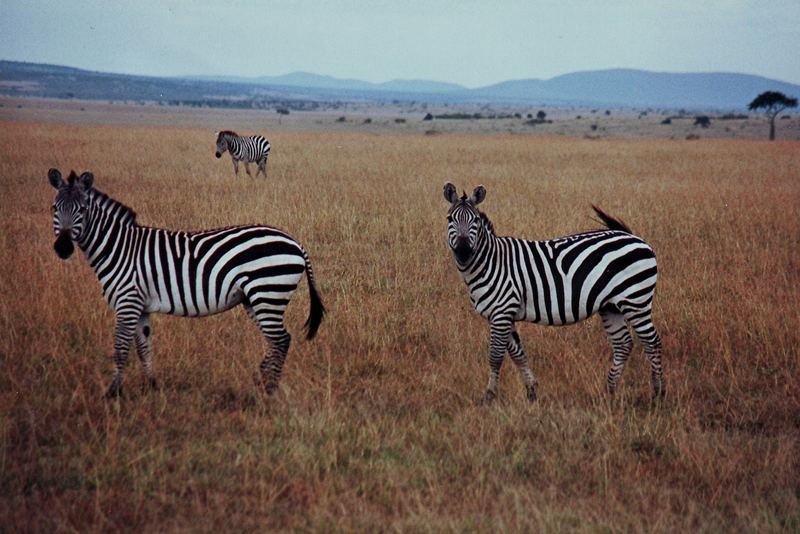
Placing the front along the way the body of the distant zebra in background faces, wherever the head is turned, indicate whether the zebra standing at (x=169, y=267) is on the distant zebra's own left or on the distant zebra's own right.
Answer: on the distant zebra's own left

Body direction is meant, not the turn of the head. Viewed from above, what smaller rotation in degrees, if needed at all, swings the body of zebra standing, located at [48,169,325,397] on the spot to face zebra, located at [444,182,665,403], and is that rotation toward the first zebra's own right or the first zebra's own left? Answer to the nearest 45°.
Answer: approximately 180°

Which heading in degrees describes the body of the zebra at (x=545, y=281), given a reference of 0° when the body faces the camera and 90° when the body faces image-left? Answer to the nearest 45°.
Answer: approximately 90°

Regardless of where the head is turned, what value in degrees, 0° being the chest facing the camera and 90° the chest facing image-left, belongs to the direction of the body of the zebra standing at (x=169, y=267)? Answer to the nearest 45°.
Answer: approximately 90°

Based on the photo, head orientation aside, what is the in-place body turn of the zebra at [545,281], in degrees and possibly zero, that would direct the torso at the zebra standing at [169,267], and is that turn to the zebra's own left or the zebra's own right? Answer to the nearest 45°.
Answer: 0° — it already faces it

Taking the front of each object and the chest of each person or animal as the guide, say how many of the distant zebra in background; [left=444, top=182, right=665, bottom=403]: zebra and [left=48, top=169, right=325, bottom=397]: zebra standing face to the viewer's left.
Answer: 3

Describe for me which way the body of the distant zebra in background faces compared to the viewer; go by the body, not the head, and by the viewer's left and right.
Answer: facing to the left of the viewer

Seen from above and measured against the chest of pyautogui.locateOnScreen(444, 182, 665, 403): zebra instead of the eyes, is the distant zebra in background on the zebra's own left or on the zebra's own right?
on the zebra's own right

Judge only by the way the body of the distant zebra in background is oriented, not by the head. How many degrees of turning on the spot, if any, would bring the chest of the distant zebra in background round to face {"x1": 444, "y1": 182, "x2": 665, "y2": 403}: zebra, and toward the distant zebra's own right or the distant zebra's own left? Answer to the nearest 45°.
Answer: approximately 90° to the distant zebra's own left
